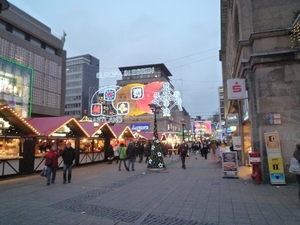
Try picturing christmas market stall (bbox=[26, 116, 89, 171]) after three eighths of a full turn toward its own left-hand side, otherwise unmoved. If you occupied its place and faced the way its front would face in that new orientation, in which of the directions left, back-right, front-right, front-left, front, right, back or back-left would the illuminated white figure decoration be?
front-right

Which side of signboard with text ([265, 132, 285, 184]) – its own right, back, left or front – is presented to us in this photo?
front

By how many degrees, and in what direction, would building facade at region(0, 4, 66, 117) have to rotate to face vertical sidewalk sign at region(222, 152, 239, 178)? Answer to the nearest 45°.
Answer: approximately 45° to its right

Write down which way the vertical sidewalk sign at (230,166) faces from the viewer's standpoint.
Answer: facing the viewer

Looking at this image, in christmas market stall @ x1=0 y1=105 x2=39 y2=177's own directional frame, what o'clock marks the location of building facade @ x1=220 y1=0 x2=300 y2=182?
The building facade is roughly at 12 o'clock from the christmas market stall.

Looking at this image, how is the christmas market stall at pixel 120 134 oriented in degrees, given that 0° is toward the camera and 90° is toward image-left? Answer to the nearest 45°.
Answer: approximately 315°

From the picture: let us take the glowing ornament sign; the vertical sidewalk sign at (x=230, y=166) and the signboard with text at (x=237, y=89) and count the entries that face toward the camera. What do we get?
3

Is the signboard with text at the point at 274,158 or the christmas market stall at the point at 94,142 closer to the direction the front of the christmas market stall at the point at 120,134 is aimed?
the signboard with text

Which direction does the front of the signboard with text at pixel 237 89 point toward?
toward the camera

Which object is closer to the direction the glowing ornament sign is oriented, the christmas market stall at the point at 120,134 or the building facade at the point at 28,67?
the christmas market stall

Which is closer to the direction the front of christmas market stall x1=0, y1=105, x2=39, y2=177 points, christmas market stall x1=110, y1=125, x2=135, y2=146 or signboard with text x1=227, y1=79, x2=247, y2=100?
the signboard with text

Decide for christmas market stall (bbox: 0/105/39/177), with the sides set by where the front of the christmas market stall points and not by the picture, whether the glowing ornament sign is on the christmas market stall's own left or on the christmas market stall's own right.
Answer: on the christmas market stall's own left

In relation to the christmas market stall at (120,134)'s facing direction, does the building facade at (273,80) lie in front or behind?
in front

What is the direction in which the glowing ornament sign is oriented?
toward the camera

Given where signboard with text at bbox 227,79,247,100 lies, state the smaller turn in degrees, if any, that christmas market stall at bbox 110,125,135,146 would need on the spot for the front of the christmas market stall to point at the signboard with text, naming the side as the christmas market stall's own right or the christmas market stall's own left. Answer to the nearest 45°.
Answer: approximately 45° to the christmas market stall's own right

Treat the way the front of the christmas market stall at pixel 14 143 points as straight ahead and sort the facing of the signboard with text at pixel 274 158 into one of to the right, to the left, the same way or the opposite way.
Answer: to the right
